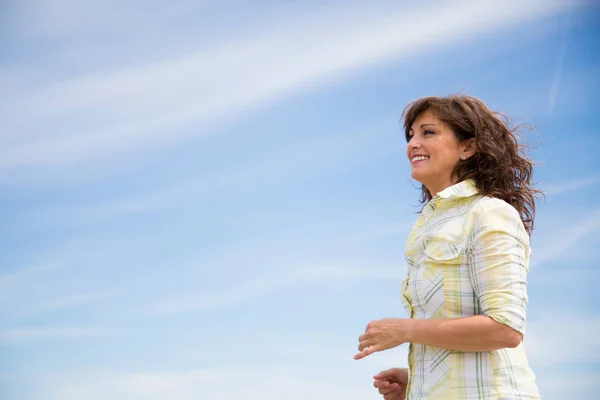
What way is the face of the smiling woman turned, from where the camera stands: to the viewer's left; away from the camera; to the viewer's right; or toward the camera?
to the viewer's left

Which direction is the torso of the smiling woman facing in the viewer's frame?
to the viewer's left
